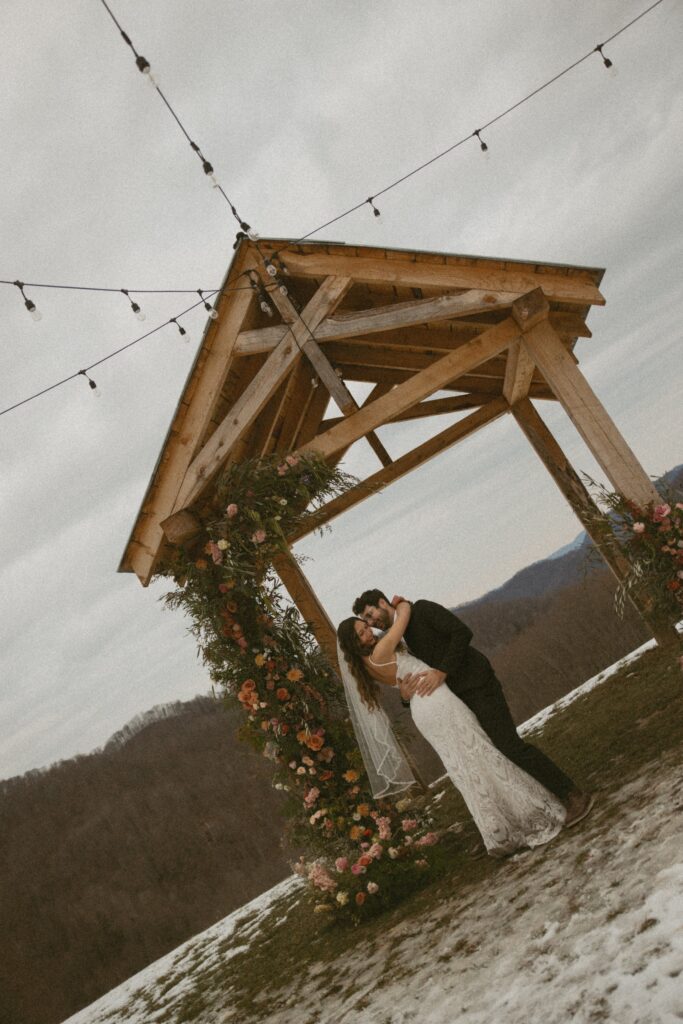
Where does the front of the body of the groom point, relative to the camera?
to the viewer's left

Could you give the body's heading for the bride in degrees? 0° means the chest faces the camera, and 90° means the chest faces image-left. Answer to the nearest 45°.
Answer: approximately 270°

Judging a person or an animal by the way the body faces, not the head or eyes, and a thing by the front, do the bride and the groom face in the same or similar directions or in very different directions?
very different directions
